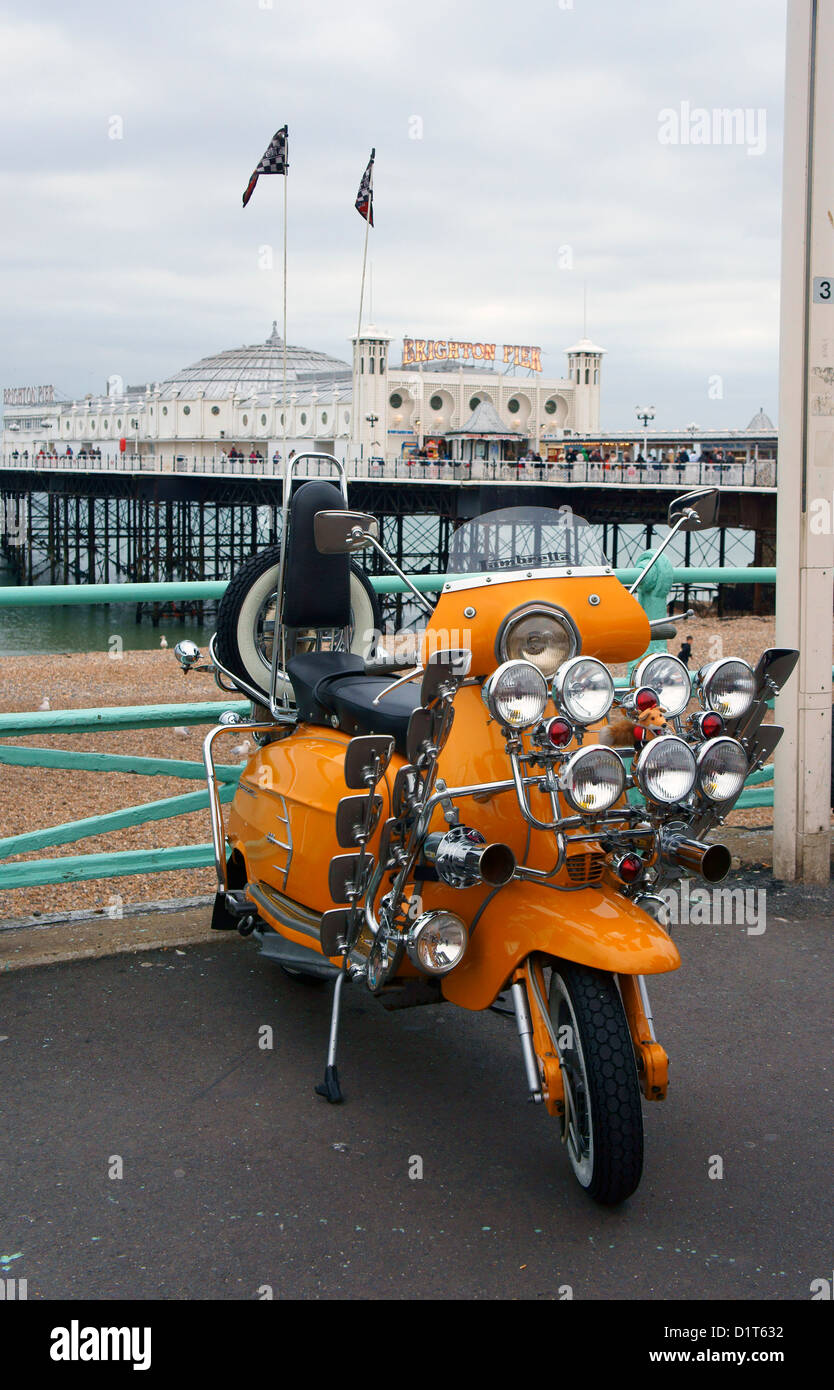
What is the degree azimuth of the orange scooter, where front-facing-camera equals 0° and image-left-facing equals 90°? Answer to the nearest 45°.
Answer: approximately 315°

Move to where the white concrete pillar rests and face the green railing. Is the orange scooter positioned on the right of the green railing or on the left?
left

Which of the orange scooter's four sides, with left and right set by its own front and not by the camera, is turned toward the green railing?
back

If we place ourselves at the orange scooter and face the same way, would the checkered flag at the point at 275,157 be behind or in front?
behind

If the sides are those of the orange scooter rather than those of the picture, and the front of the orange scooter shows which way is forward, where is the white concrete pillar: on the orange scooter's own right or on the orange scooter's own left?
on the orange scooter's own left
